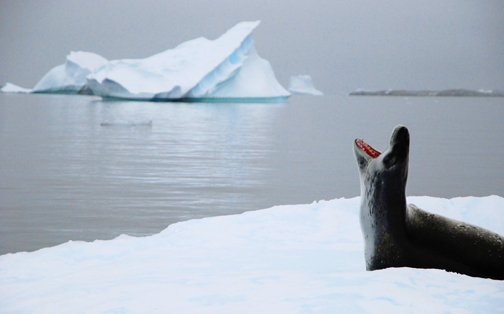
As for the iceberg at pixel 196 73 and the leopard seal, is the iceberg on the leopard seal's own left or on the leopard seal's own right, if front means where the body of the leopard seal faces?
on the leopard seal's own right

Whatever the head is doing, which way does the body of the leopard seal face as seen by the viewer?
to the viewer's left
